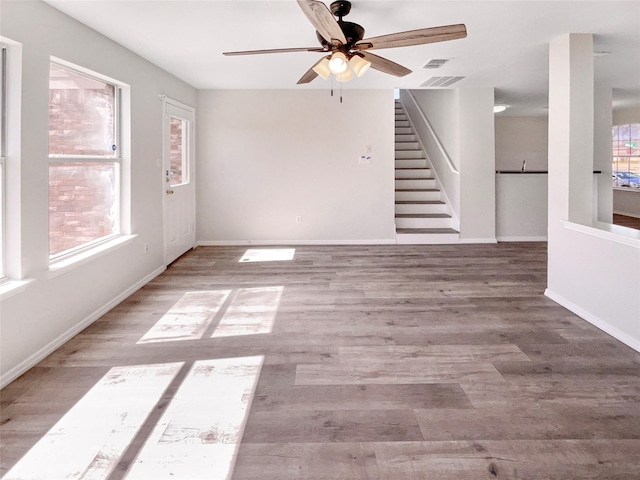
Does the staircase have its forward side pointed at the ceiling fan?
yes

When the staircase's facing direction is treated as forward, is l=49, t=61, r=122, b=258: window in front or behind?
in front

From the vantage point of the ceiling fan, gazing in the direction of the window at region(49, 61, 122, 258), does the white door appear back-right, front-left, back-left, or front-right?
front-right

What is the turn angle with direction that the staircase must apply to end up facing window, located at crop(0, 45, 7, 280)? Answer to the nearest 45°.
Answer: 0° — it already faces it

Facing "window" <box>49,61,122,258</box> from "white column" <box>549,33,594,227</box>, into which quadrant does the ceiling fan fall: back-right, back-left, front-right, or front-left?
front-left

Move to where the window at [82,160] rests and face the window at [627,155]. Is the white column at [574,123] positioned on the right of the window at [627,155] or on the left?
right

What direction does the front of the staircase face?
toward the camera
